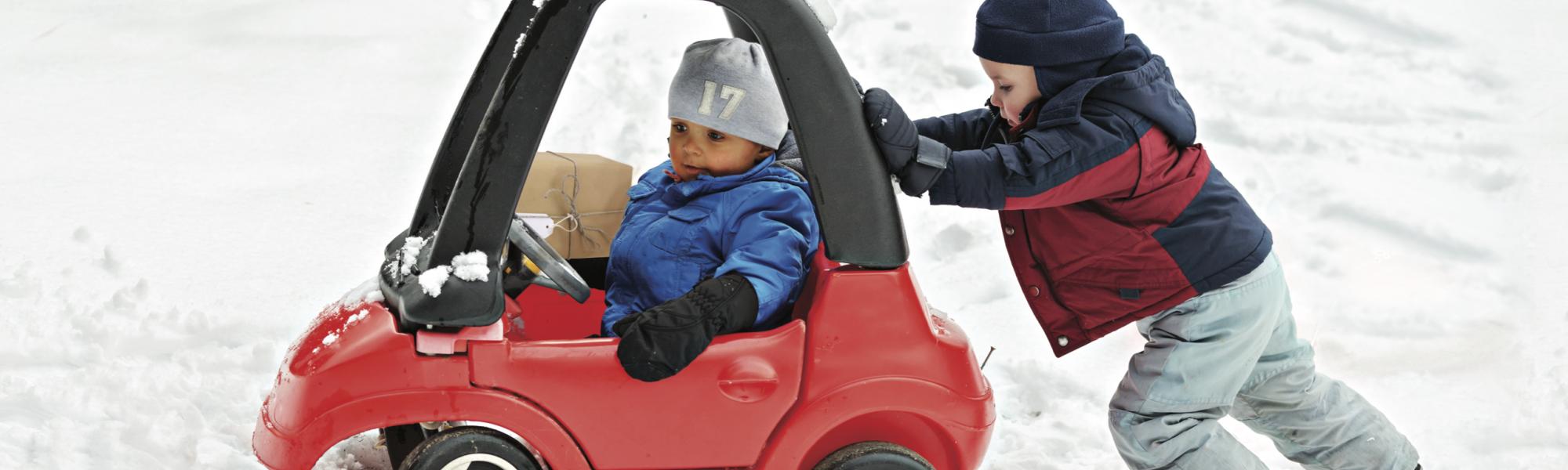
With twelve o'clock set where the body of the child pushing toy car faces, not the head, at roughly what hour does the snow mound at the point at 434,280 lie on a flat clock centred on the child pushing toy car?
The snow mound is roughly at 11 o'clock from the child pushing toy car.

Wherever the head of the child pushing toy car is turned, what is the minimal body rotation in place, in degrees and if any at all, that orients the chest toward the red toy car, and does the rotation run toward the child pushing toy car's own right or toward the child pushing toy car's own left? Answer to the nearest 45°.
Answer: approximately 45° to the child pushing toy car's own left

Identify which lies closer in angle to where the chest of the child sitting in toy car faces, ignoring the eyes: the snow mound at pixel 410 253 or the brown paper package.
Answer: the snow mound

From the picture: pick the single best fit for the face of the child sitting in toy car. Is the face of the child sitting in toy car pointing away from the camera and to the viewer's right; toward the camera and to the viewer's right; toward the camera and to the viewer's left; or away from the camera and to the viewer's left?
toward the camera and to the viewer's left

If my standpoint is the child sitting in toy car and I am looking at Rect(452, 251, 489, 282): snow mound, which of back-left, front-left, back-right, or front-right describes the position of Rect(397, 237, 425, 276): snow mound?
front-right

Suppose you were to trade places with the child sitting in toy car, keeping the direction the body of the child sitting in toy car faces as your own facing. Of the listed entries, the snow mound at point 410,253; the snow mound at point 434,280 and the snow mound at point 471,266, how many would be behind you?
0

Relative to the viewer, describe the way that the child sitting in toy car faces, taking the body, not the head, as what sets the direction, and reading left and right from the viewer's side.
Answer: facing the viewer and to the left of the viewer

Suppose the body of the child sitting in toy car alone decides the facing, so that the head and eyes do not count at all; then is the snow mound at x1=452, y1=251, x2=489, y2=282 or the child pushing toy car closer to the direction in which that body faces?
the snow mound

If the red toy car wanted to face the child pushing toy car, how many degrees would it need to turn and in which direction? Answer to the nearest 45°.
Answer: approximately 180°

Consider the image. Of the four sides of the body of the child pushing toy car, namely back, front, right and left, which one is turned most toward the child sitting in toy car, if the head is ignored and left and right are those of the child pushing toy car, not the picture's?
front

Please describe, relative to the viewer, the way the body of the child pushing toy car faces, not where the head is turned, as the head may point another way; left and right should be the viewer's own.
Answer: facing to the left of the viewer

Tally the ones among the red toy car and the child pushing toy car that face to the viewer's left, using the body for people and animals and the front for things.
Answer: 2

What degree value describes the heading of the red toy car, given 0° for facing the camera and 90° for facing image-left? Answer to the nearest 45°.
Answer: approximately 90°
